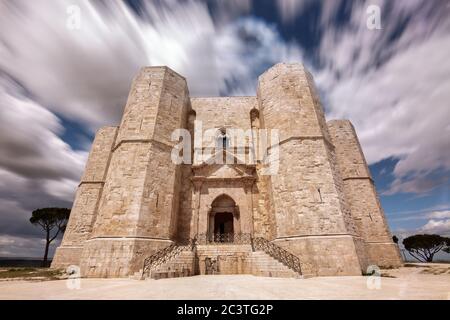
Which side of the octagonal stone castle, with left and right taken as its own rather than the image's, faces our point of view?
front

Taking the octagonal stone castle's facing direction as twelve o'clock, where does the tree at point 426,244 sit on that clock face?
The tree is roughly at 8 o'clock from the octagonal stone castle.
